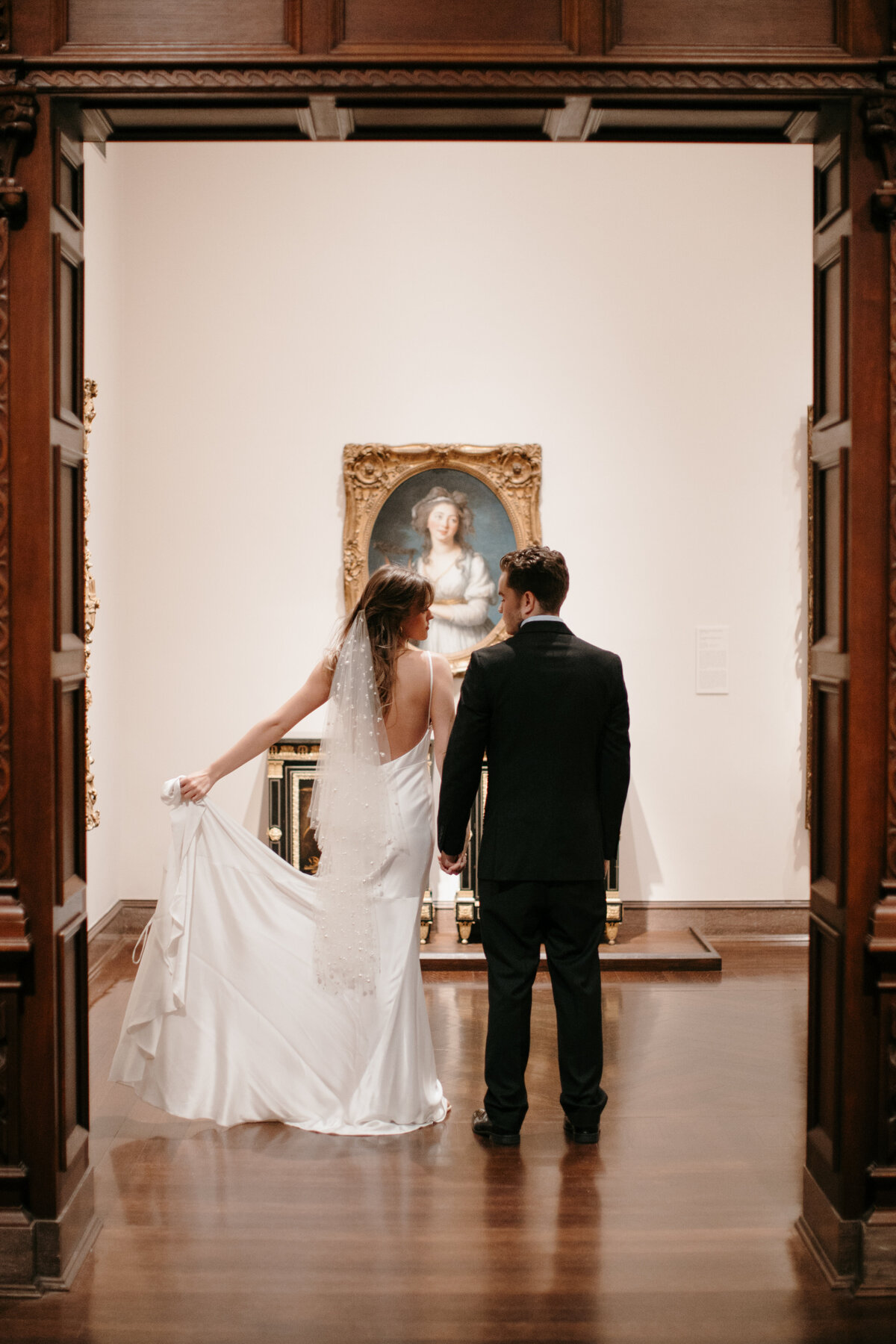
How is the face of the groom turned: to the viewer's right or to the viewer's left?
to the viewer's left

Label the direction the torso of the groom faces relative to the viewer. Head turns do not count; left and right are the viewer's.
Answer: facing away from the viewer

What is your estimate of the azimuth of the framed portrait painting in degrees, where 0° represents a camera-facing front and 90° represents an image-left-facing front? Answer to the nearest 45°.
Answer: approximately 0°

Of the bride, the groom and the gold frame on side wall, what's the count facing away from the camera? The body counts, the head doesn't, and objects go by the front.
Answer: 2

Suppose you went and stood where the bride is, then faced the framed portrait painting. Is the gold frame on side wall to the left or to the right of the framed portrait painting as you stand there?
left

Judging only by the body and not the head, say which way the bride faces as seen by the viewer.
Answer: away from the camera

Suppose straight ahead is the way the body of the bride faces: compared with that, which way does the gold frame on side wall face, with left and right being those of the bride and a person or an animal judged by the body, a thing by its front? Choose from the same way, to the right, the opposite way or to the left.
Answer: to the right

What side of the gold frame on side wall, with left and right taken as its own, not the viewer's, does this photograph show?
right

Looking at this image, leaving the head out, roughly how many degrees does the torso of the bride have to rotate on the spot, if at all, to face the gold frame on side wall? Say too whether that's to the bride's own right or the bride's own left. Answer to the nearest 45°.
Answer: approximately 45° to the bride's own left

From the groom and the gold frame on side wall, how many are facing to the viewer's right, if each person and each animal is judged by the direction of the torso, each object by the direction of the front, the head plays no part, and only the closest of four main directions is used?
1

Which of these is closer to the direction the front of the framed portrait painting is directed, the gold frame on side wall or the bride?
the bride
